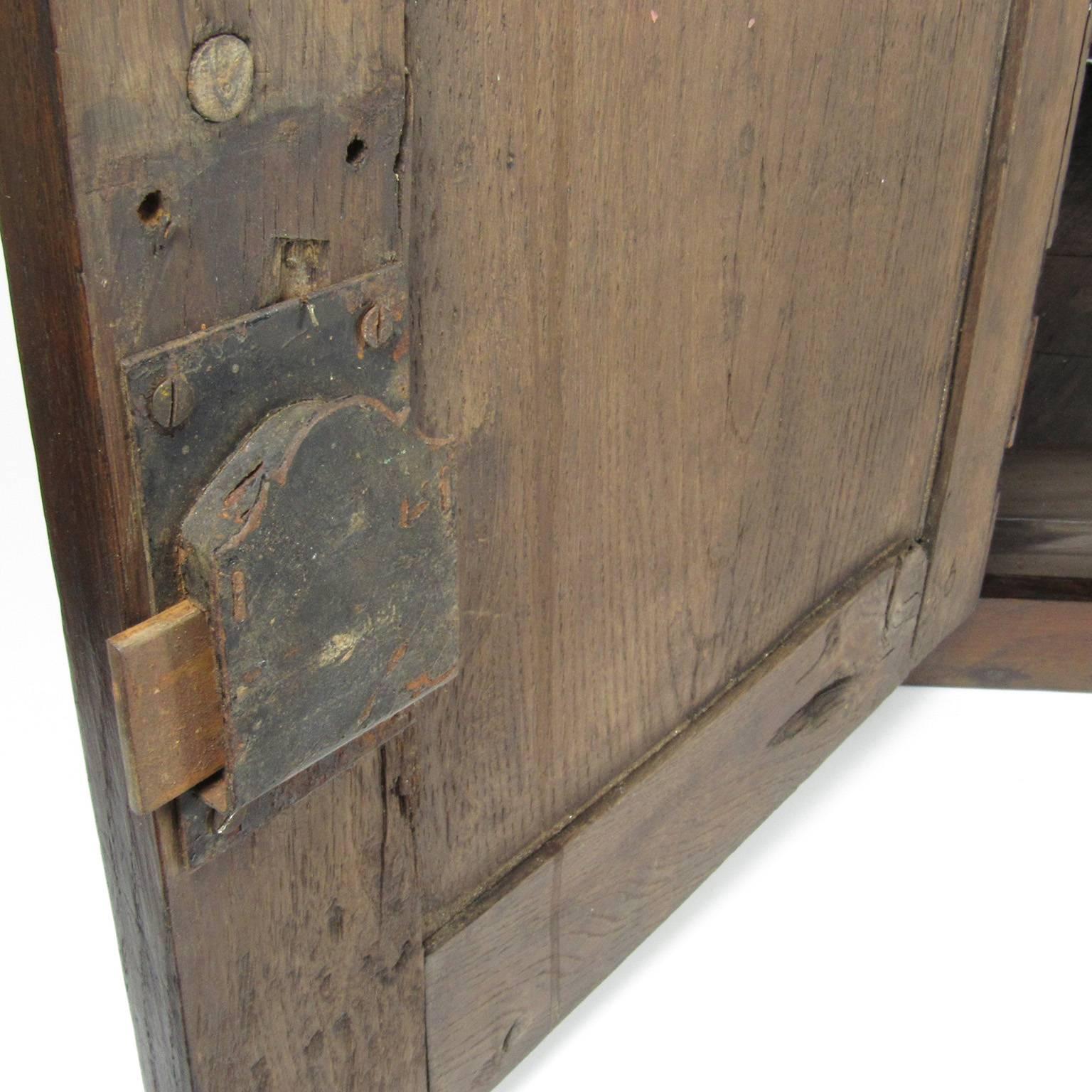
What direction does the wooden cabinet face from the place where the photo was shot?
facing the viewer
